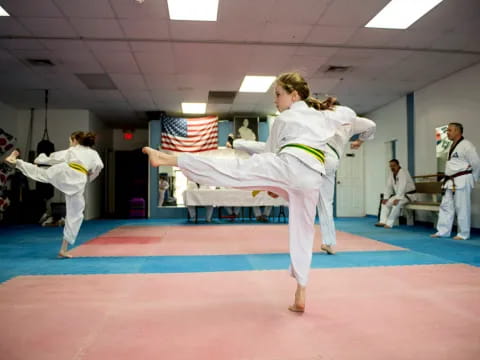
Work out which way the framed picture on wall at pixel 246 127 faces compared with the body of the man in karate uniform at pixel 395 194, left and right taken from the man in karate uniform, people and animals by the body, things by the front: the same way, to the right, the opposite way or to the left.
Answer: to the left

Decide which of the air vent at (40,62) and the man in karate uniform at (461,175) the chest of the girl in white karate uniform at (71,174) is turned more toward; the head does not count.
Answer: the air vent

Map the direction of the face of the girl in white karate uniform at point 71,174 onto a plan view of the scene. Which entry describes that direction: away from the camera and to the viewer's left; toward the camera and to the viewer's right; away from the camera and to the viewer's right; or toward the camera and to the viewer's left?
away from the camera and to the viewer's left

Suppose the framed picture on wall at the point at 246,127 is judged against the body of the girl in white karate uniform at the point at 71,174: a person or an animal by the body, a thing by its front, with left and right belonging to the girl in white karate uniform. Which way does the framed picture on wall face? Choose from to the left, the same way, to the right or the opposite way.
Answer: to the left

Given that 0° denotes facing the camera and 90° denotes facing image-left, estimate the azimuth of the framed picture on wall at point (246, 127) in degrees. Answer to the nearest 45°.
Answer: approximately 0°

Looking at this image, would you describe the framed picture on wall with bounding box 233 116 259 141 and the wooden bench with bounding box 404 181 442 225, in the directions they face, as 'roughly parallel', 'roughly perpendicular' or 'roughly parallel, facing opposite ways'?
roughly perpendicular
